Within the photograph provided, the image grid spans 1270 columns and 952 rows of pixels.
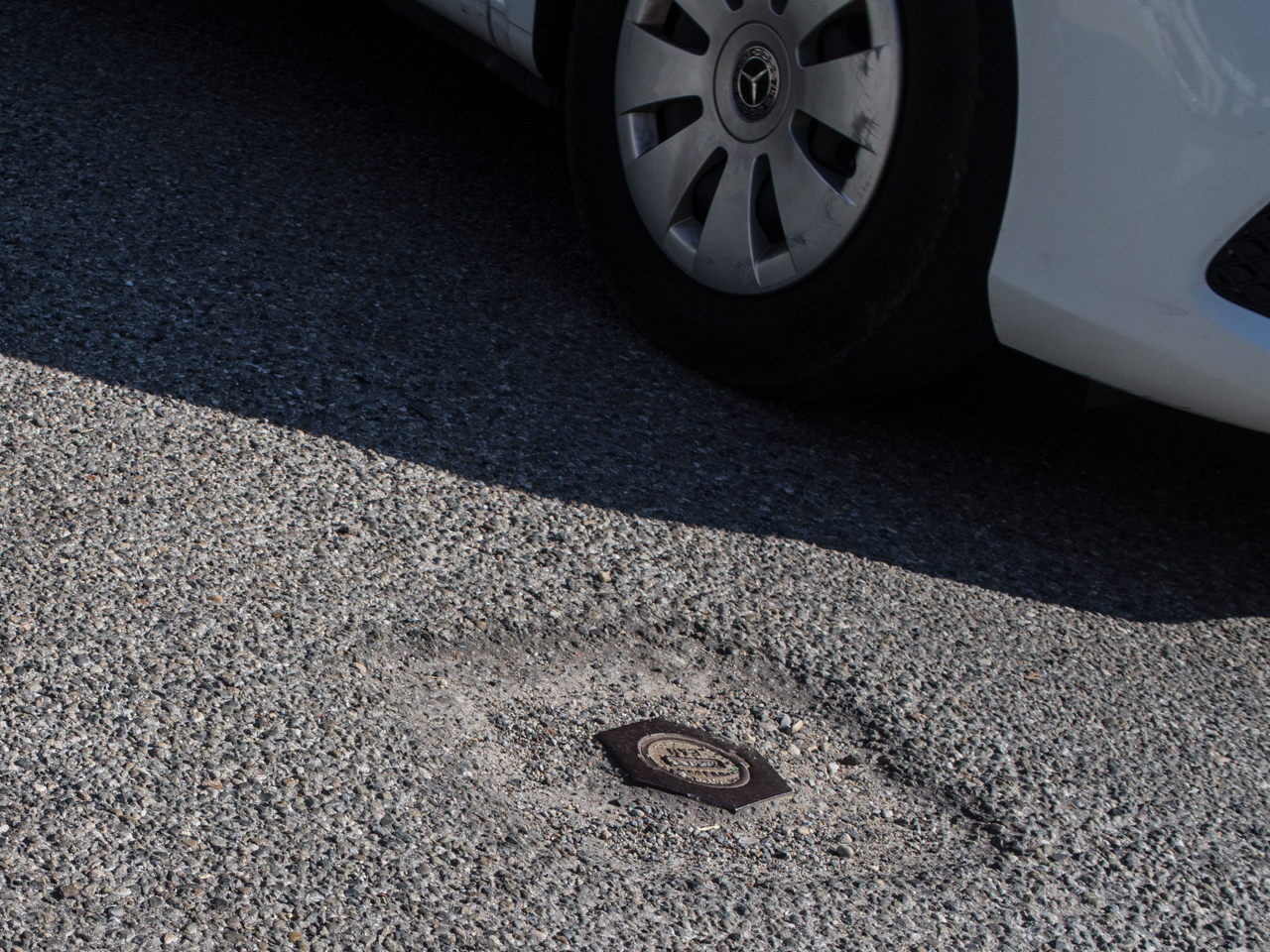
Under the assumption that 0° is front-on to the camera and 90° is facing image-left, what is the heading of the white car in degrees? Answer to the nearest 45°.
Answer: approximately 315°

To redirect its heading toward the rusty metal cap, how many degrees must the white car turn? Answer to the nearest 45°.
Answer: approximately 45° to its right
